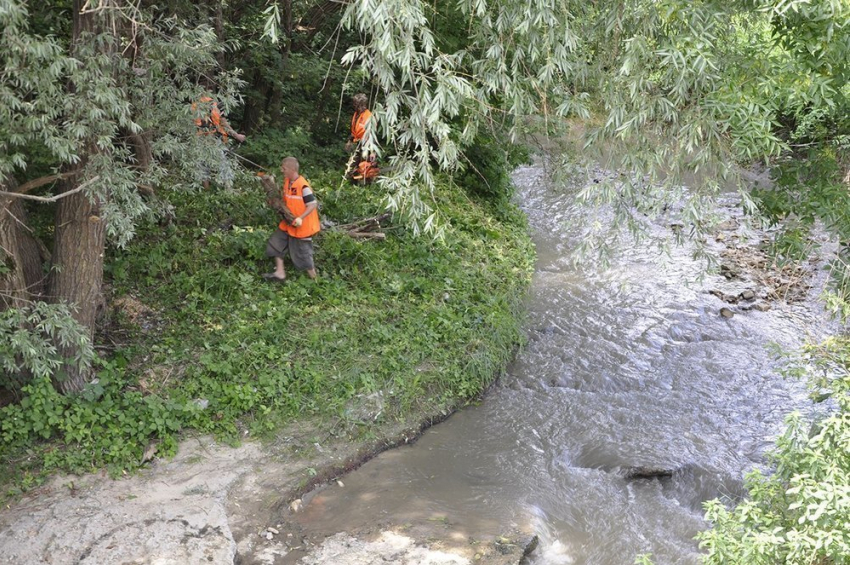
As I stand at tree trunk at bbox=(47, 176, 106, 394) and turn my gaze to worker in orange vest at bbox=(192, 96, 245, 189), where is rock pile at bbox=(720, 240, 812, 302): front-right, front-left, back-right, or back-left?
front-right
